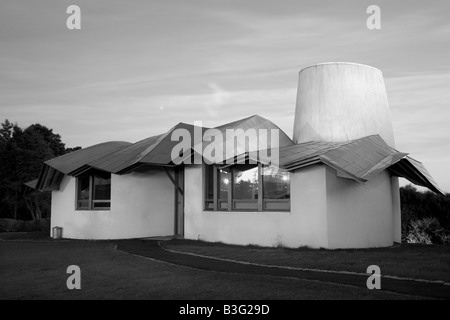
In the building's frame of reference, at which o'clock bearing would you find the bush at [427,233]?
The bush is roughly at 8 o'clock from the building.

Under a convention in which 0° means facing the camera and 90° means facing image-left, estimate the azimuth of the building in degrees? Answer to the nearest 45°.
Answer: approximately 0°
